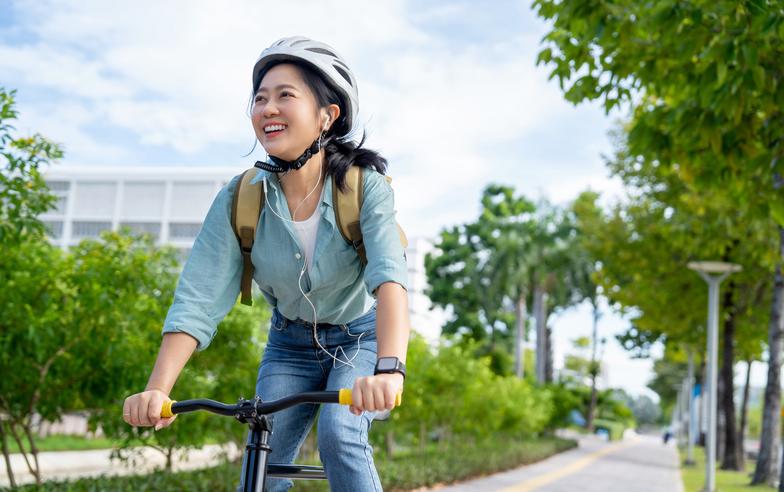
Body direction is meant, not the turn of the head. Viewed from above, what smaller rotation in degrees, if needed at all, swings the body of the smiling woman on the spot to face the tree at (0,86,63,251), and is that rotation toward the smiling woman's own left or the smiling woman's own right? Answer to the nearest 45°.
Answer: approximately 90° to the smiling woman's own right

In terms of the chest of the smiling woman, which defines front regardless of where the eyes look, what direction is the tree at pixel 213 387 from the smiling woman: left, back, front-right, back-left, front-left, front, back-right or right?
back-right

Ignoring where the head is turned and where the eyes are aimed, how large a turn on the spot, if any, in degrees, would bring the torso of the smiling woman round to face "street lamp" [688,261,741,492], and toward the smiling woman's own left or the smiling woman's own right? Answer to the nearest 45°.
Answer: approximately 180°

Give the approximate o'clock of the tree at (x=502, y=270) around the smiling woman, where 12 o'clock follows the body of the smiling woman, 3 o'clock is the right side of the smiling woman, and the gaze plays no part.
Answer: The tree is roughly at 5 o'clock from the smiling woman.

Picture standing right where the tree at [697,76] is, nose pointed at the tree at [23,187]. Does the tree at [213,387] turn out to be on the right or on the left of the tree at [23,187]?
right

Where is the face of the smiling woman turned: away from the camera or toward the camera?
toward the camera

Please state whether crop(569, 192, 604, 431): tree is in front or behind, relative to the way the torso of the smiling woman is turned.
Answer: behind

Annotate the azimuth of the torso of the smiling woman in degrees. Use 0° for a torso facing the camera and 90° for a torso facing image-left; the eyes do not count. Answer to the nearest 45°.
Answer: approximately 45°
